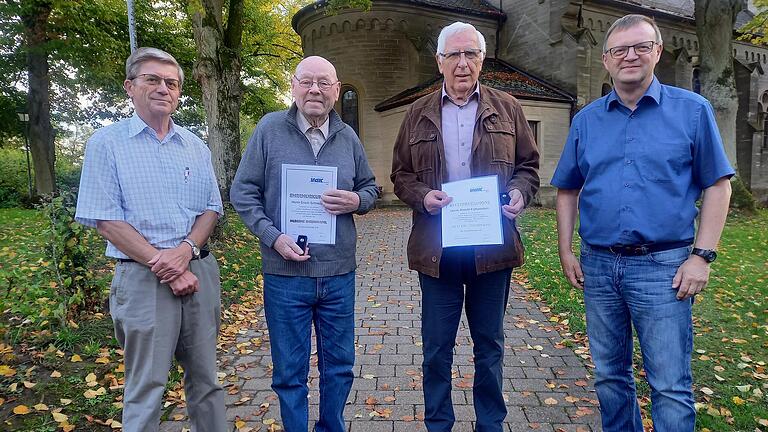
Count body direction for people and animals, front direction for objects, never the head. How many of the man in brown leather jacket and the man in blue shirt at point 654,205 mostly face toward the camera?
2

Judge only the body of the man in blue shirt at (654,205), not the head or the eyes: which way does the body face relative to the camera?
toward the camera

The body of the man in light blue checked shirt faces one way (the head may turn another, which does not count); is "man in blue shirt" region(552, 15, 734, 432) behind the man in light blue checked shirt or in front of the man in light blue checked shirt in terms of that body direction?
in front

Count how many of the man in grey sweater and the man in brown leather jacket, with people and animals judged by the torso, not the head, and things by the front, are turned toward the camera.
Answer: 2

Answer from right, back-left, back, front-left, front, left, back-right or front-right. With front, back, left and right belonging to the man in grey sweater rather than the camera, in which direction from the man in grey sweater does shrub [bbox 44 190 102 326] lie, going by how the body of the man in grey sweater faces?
back-right

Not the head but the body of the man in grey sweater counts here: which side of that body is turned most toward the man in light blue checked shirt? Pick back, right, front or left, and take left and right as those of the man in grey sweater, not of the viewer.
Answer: right

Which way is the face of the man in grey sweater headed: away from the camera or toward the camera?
toward the camera

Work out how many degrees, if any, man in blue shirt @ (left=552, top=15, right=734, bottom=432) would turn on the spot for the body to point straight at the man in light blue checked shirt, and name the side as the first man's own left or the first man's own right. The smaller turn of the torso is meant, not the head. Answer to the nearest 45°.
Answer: approximately 45° to the first man's own right

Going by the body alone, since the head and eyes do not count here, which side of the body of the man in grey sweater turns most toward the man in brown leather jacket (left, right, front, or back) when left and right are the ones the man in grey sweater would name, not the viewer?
left

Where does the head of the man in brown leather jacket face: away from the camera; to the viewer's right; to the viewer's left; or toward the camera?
toward the camera

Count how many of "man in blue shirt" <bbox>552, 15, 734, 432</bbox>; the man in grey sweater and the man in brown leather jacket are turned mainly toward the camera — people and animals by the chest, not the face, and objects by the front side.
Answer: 3

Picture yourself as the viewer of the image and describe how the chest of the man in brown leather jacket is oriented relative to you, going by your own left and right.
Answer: facing the viewer

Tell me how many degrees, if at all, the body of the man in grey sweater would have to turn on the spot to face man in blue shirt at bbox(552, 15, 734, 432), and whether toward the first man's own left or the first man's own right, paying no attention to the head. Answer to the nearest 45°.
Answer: approximately 90° to the first man's own left

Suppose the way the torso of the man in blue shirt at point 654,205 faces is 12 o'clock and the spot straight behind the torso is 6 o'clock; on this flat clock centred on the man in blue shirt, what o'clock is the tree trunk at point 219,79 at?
The tree trunk is roughly at 4 o'clock from the man in blue shirt.

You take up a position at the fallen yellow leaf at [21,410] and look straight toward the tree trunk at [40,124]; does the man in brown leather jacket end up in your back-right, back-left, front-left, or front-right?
back-right

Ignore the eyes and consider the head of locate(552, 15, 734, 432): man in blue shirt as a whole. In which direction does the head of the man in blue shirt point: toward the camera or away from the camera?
toward the camera

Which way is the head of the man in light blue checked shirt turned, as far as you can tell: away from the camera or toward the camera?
toward the camera
